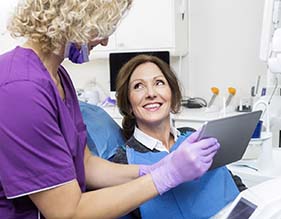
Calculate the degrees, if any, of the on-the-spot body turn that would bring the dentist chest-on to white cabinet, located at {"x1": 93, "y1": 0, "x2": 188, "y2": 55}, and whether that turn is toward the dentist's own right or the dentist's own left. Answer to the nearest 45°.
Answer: approximately 90° to the dentist's own left

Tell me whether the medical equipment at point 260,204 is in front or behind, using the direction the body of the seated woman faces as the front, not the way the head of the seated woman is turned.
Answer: in front

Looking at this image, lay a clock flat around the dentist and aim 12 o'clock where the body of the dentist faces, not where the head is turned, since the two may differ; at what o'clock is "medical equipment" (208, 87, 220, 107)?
The medical equipment is roughly at 10 o'clock from the dentist.

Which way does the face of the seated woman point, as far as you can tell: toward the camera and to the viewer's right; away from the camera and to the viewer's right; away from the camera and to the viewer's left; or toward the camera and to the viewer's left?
toward the camera and to the viewer's left

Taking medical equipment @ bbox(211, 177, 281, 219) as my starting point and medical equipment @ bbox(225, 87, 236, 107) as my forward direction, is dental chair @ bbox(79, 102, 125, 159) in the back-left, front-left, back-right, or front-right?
front-left

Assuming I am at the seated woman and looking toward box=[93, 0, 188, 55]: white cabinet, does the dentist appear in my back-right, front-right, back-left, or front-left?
back-left

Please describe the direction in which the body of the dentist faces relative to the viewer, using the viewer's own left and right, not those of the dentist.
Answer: facing to the right of the viewer

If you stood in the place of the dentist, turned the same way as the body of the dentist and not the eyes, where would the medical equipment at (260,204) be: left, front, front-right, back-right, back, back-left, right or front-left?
front

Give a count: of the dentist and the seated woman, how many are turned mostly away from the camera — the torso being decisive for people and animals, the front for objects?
0

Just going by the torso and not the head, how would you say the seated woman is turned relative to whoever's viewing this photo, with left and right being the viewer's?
facing the viewer and to the right of the viewer

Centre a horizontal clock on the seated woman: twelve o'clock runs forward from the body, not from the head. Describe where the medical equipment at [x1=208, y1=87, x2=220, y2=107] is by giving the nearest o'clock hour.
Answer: The medical equipment is roughly at 8 o'clock from the seated woman.

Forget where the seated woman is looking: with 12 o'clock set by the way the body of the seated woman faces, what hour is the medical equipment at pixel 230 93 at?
The medical equipment is roughly at 8 o'clock from the seated woman.

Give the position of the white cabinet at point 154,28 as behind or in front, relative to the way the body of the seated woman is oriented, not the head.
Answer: behind
